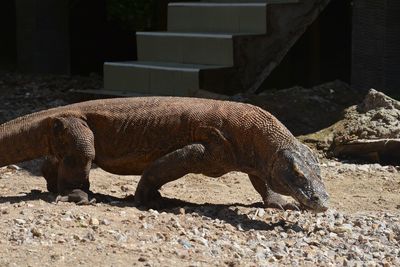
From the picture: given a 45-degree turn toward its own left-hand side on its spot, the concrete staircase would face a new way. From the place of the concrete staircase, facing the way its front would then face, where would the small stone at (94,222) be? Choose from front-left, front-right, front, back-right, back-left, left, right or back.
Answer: front

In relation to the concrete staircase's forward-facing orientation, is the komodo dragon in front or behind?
in front

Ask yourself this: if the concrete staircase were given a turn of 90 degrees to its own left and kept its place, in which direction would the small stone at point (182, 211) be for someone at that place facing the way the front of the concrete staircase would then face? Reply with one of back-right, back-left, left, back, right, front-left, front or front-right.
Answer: front-right

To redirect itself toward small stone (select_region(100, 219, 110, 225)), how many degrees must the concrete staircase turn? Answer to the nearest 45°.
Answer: approximately 45° to its left

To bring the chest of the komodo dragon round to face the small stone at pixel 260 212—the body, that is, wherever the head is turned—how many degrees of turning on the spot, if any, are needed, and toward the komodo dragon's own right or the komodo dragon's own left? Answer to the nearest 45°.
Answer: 0° — it already faces it

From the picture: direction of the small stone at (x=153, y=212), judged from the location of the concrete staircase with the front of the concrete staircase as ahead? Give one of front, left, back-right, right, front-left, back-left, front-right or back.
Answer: front-left

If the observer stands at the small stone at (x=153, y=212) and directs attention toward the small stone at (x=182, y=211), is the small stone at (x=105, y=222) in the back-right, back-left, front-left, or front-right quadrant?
back-right

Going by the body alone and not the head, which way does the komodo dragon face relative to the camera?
to the viewer's right

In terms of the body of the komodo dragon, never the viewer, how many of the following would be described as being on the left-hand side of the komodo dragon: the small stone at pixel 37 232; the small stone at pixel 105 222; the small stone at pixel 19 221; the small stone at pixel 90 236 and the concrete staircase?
1

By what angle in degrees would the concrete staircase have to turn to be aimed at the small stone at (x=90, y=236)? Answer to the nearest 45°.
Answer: approximately 45° to its left

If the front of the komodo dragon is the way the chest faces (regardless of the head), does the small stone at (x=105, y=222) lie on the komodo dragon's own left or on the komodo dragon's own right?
on the komodo dragon's own right

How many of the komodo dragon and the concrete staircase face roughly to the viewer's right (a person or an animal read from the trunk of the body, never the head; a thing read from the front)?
1

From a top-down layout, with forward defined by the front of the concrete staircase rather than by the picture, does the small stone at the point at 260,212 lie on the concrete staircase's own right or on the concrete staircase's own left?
on the concrete staircase's own left
